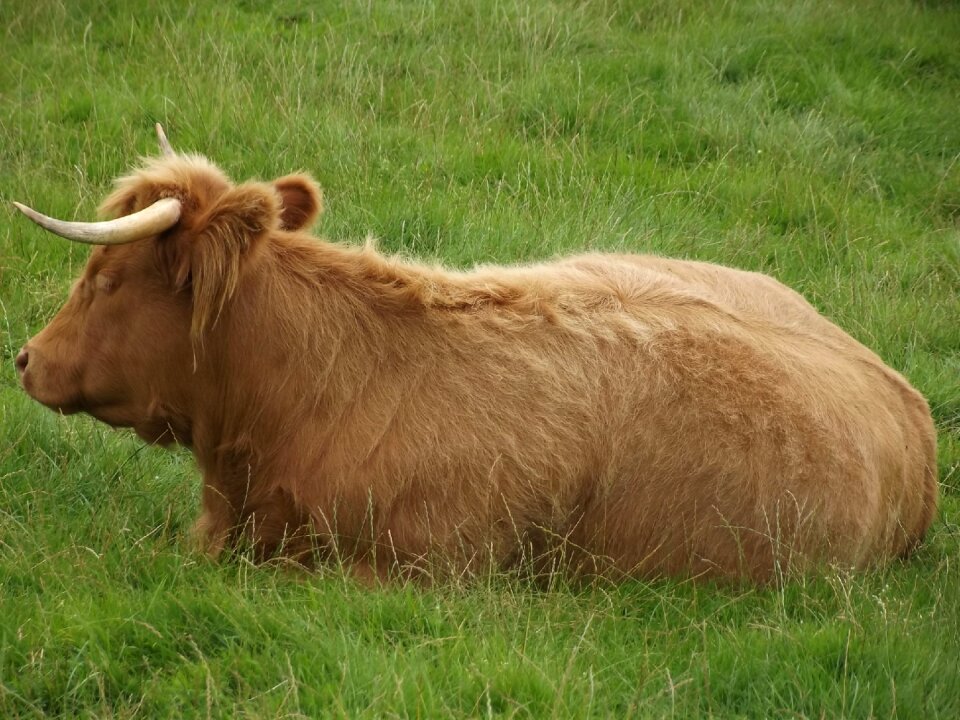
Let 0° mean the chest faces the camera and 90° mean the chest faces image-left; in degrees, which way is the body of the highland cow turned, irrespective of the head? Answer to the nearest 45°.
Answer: approximately 90°
